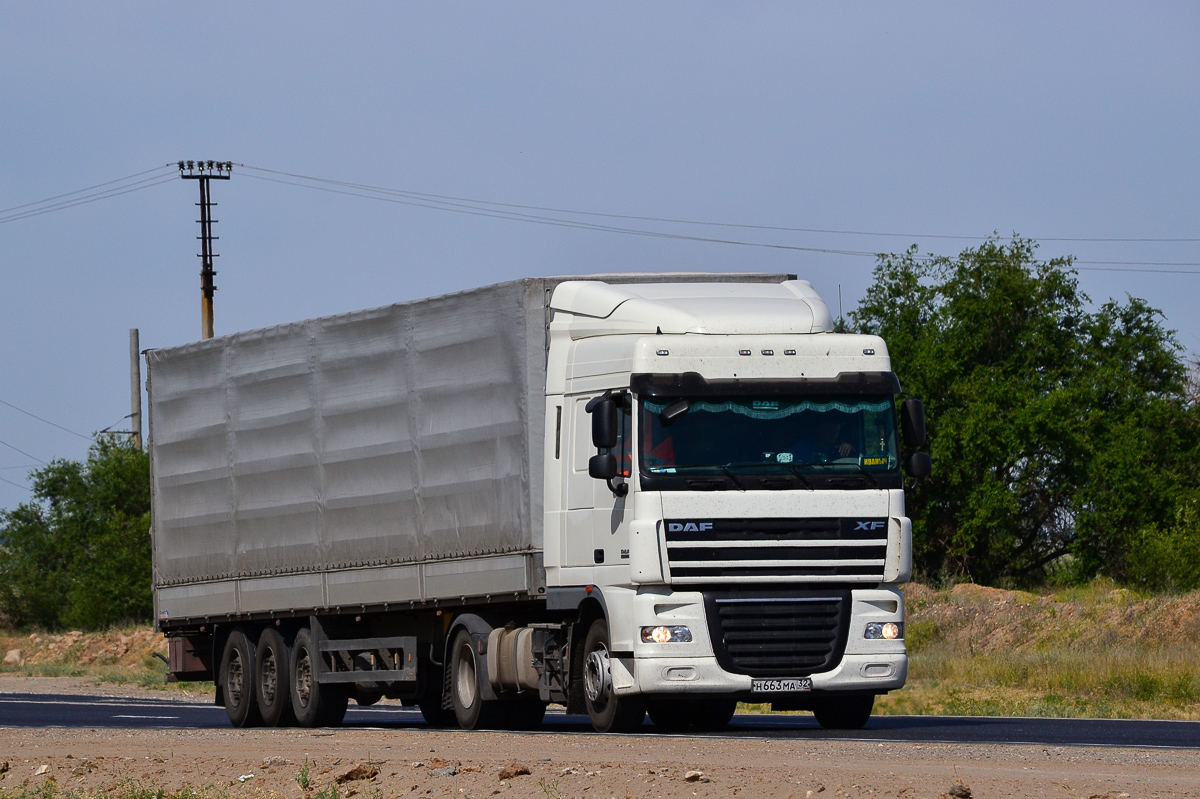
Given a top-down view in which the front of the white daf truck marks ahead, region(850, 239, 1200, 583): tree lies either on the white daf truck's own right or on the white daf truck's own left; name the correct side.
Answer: on the white daf truck's own left

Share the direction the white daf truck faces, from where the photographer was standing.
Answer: facing the viewer and to the right of the viewer
